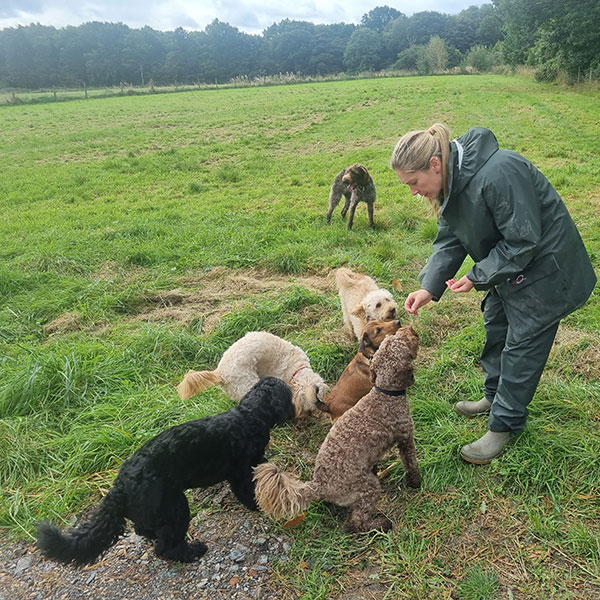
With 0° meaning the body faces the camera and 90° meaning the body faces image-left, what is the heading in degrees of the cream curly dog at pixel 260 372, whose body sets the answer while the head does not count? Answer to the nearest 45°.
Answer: approximately 270°

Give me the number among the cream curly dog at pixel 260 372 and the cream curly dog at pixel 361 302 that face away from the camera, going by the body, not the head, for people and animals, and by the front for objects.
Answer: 0

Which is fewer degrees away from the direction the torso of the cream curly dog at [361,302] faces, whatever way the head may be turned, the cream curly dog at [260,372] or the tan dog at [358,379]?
the tan dog

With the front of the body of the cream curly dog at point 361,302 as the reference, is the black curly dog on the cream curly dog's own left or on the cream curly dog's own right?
on the cream curly dog's own right

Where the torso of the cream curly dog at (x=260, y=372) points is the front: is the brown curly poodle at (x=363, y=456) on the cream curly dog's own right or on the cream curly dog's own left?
on the cream curly dog's own right

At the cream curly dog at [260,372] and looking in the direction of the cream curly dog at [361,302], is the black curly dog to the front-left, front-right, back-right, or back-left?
back-right

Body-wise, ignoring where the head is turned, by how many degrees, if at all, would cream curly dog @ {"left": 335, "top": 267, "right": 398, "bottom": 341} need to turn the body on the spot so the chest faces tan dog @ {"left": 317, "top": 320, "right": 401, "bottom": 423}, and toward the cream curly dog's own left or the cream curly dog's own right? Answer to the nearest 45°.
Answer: approximately 45° to the cream curly dog's own right

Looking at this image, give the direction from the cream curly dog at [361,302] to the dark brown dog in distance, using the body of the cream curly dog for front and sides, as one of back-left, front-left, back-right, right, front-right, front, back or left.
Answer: back-left

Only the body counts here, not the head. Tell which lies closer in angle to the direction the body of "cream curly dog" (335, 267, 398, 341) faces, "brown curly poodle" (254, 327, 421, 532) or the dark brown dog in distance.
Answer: the brown curly poodle

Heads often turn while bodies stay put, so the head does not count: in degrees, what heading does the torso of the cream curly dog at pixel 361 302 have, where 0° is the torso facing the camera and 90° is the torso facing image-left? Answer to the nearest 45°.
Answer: approximately 315°

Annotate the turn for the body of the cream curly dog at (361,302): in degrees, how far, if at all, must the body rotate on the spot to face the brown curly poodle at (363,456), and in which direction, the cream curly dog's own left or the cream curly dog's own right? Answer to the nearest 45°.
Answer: approximately 45° to the cream curly dog's own right
